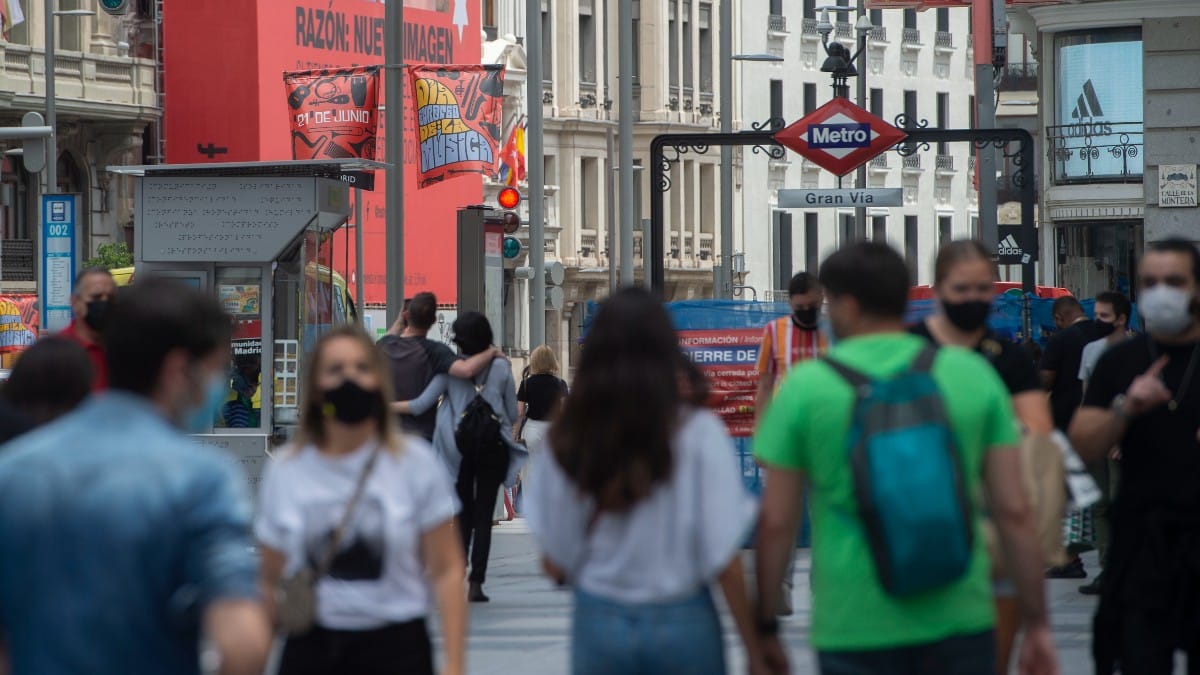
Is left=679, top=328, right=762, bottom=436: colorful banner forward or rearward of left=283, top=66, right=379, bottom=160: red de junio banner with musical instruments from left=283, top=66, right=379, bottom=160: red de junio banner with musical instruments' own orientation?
forward

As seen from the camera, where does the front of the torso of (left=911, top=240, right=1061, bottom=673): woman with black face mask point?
toward the camera

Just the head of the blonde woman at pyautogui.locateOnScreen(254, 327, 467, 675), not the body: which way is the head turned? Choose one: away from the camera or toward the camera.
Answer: toward the camera

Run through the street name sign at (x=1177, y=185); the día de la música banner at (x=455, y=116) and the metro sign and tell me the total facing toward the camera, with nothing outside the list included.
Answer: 3

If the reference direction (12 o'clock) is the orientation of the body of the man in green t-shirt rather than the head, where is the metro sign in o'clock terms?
The metro sign is roughly at 12 o'clock from the man in green t-shirt.

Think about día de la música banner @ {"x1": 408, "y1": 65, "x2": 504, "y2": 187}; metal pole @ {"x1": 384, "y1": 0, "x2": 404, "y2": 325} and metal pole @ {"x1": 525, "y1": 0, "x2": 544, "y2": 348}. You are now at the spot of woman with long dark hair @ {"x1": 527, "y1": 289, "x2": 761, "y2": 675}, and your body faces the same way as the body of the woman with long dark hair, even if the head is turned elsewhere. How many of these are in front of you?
3

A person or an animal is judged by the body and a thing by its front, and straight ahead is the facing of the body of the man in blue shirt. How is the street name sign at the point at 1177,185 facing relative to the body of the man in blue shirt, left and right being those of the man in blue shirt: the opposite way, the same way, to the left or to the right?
the opposite way

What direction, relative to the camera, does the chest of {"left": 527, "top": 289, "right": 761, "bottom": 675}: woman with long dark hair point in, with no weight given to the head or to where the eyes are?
away from the camera

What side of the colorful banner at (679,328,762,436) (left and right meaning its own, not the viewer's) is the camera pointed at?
front

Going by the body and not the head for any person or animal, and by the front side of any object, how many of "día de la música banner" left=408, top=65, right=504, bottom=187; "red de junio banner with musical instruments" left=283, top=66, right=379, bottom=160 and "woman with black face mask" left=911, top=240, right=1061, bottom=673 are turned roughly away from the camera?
0

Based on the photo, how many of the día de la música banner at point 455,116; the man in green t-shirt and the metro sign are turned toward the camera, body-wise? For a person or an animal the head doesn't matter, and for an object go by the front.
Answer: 2

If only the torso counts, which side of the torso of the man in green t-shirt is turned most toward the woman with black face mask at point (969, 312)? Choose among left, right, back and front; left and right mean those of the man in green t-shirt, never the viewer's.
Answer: front

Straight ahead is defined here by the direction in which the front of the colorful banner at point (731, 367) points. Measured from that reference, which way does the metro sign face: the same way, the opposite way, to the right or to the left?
the same way

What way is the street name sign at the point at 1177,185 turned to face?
toward the camera

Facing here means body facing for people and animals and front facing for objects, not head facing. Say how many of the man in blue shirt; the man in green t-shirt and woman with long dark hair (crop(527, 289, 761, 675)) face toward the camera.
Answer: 0

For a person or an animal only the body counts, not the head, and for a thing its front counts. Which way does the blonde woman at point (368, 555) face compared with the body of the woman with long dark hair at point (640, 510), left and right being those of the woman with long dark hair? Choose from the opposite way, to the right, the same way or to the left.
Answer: the opposite way

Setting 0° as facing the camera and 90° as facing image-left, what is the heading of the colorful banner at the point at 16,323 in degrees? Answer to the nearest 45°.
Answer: approximately 0°
